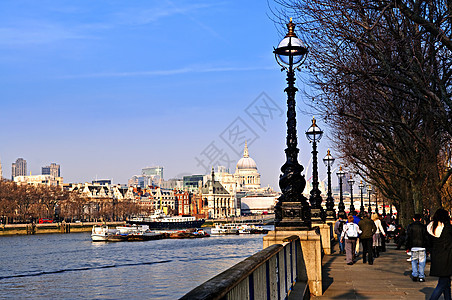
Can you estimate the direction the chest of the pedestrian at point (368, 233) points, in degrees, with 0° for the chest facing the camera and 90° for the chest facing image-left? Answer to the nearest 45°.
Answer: approximately 180°

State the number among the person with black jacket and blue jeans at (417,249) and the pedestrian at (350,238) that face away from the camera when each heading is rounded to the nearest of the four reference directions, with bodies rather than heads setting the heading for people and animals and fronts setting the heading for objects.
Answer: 2

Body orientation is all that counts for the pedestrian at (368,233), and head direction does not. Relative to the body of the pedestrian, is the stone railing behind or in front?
behind

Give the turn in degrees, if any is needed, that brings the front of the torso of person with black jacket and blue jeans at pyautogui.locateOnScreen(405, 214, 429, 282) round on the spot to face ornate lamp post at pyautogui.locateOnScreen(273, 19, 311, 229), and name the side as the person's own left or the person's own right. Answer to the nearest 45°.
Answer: approximately 135° to the person's own left

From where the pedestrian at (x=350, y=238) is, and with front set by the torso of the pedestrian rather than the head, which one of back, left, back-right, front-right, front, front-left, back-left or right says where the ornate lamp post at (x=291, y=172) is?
back

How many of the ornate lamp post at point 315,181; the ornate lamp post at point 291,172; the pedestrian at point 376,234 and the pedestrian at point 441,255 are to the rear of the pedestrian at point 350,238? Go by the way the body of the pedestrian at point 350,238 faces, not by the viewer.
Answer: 2

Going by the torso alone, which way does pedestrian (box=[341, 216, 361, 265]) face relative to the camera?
away from the camera

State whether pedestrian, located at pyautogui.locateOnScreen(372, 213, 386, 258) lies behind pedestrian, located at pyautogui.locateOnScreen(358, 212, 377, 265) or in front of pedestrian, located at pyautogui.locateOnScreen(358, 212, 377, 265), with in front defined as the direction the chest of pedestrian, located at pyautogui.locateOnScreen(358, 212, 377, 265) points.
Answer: in front

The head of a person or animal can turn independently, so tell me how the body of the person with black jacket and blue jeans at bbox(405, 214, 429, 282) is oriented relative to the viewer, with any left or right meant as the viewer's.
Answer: facing away from the viewer
